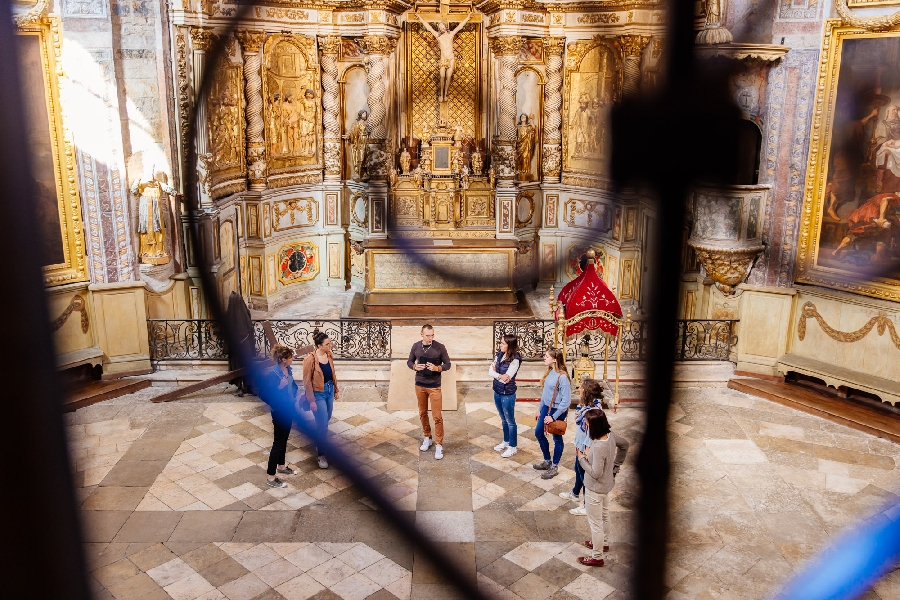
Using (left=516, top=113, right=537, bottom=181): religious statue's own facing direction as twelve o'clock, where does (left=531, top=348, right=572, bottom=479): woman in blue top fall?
The woman in blue top is roughly at 12 o'clock from the religious statue.

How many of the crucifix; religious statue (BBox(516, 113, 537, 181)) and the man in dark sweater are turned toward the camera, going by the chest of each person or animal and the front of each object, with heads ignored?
3

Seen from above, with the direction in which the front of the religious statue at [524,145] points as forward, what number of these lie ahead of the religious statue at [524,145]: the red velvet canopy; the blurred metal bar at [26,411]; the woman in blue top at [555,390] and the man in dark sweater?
4

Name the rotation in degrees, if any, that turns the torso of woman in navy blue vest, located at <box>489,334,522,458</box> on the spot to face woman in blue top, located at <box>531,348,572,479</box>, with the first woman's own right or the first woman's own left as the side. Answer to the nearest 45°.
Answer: approximately 90° to the first woman's own left

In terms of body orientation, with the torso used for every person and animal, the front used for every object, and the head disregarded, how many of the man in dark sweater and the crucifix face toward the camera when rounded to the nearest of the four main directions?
2

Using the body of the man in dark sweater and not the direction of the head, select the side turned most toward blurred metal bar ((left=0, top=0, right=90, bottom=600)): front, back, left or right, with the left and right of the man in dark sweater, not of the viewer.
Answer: front

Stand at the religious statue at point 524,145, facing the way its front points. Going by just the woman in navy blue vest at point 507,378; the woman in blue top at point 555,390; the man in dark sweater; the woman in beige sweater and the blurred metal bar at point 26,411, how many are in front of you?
5

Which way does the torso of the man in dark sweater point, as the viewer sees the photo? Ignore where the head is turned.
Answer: toward the camera

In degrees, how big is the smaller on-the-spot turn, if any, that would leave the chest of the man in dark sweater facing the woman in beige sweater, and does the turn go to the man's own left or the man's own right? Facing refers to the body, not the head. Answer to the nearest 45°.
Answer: approximately 45° to the man's own left

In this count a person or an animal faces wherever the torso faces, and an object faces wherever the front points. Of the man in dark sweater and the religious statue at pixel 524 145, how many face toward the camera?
2

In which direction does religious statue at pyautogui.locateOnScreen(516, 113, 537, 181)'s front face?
toward the camera

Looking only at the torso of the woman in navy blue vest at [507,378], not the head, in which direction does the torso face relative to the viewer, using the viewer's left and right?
facing the viewer and to the left of the viewer

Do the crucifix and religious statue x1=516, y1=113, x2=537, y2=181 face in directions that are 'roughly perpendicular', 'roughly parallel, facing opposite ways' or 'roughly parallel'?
roughly parallel
